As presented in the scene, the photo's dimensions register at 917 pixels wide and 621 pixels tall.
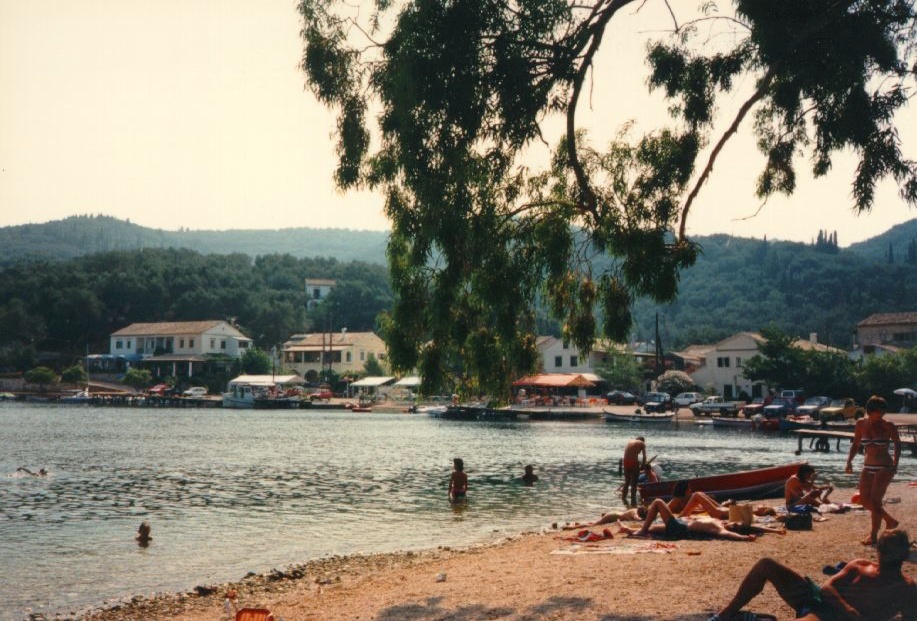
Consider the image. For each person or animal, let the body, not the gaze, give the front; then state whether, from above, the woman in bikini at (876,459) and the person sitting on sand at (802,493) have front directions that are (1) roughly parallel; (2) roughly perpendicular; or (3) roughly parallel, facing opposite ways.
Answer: roughly perpendicular

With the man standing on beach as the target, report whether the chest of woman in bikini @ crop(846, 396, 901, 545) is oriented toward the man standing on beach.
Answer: no

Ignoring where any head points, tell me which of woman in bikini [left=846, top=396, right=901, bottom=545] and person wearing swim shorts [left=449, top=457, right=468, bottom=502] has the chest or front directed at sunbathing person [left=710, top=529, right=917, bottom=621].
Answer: the woman in bikini

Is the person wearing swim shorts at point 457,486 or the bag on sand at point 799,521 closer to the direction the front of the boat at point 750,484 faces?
the bag on sand

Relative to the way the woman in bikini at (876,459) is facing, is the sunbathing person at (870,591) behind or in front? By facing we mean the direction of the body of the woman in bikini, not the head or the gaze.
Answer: in front

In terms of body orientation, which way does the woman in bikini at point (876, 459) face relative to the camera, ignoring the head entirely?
toward the camera

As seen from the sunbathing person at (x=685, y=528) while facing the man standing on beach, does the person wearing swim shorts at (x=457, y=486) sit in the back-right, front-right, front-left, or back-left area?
front-left
